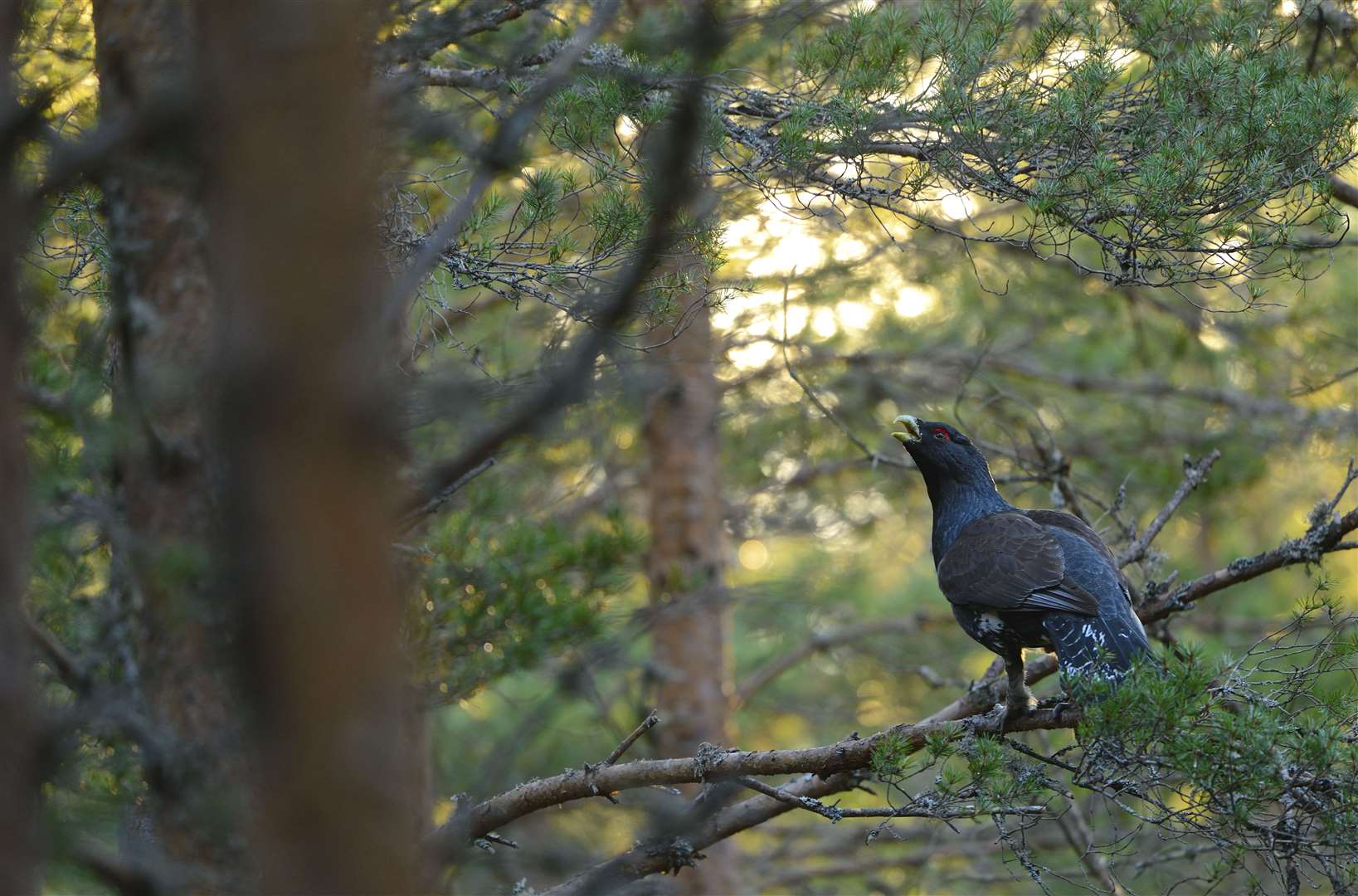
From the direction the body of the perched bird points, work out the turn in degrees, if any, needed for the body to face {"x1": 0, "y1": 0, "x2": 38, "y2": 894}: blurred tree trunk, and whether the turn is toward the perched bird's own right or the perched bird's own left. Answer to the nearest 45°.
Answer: approximately 90° to the perched bird's own left

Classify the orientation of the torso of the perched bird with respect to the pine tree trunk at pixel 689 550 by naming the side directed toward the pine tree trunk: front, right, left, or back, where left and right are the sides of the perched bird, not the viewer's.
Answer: front

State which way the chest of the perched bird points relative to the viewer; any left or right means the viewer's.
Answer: facing away from the viewer and to the left of the viewer

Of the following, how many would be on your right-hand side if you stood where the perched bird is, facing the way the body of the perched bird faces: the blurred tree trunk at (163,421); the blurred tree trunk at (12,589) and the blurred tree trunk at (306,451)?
0

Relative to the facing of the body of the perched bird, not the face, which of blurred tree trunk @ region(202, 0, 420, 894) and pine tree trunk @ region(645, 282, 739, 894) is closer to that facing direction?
the pine tree trunk

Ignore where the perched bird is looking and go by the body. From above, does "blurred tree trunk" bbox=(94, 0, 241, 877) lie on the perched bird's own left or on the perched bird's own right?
on the perched bird's own left

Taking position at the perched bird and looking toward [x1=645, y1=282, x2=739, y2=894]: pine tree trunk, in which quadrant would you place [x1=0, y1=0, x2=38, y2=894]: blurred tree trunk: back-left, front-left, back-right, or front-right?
back-left
